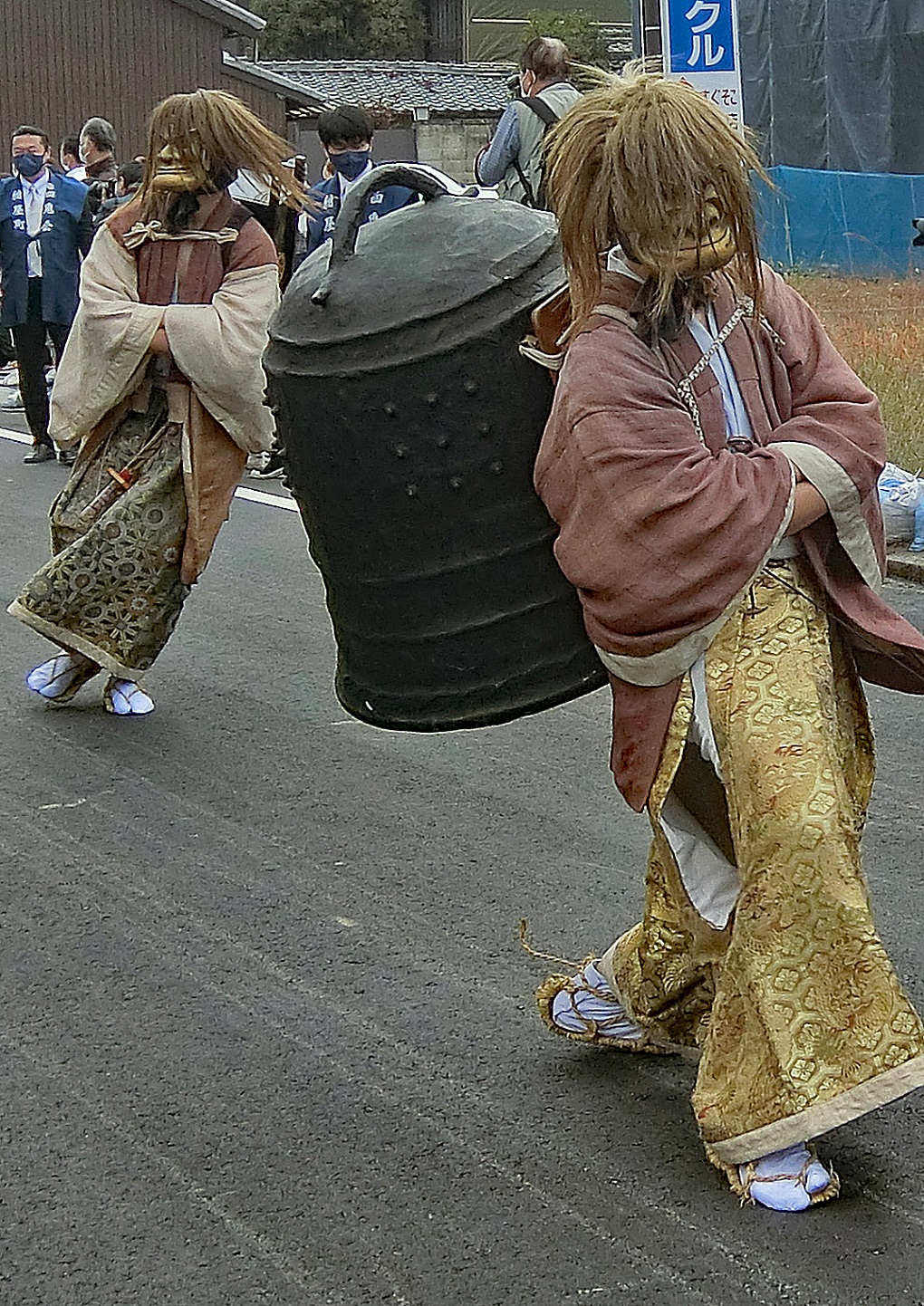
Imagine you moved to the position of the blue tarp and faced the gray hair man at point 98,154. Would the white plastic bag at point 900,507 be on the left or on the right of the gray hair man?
left

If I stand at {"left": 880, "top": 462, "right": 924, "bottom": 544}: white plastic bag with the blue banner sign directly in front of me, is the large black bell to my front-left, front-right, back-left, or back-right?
back-left

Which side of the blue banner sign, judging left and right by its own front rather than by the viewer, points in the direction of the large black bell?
front

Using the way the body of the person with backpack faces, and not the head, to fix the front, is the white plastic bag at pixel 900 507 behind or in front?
behind

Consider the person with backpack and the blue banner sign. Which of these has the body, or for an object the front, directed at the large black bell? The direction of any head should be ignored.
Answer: the blue banner sign

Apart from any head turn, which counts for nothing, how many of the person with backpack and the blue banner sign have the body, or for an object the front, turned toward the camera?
1

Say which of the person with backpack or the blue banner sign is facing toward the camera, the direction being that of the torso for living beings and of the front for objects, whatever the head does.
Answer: the blue banner sign

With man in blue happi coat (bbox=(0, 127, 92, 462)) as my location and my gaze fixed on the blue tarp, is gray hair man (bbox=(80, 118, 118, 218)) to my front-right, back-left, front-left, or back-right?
front-left

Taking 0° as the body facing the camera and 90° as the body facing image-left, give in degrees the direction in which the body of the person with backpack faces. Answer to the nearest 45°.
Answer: approximately 135°

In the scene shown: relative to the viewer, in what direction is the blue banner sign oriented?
toward the camera

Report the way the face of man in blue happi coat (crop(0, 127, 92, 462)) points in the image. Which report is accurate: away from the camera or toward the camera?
toward the camera
